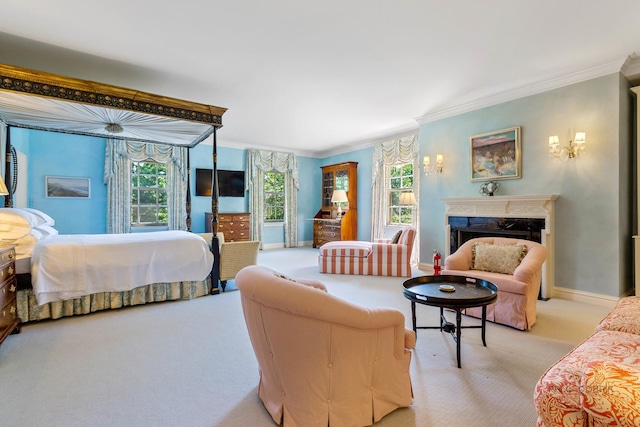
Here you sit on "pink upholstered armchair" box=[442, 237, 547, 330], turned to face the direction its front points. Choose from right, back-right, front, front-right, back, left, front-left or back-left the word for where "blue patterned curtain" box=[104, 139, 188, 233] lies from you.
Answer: front-right

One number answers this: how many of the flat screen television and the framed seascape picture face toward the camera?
2

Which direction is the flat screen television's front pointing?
toward the camera

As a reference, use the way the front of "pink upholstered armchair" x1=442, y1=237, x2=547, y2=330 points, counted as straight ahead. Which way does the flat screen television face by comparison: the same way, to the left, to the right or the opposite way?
to the left

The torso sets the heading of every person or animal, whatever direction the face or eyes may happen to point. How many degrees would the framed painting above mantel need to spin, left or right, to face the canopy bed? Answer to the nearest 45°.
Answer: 0° — it already faces it

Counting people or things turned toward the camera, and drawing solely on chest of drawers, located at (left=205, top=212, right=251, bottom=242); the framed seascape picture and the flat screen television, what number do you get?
3

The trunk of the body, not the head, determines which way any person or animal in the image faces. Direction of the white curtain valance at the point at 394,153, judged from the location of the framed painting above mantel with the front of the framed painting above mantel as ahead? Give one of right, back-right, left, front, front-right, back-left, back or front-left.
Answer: right

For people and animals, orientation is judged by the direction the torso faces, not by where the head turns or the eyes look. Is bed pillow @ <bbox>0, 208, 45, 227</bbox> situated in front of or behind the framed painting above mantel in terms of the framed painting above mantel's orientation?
in front

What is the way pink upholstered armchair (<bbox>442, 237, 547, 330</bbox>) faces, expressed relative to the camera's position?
facing the viewer and to the left of the viewer

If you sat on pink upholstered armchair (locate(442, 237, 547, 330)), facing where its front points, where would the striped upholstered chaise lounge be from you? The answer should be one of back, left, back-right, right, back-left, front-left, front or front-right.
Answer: right

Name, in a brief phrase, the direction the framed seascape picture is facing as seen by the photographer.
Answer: facing the viewer

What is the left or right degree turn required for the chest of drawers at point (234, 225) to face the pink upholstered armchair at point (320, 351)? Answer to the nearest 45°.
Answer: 0° — it already faces it

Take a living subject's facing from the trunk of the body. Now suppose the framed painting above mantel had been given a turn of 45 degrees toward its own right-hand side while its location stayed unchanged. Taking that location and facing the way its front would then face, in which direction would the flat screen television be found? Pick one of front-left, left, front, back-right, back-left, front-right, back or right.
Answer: front

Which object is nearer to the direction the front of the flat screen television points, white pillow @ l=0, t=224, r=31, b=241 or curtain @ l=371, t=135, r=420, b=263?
the white pillow

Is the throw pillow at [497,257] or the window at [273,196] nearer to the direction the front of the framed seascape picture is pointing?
the throw pillow

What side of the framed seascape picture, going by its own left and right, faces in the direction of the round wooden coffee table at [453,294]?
front

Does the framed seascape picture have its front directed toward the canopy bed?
yes

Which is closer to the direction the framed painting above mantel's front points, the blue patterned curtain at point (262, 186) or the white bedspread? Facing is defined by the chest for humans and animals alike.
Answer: the white bedspread

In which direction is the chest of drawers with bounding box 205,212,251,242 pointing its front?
toward the camera

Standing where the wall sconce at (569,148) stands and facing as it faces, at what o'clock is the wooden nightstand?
The wooden nightstand is roughly at 12 o'clock from the wall sconce.
